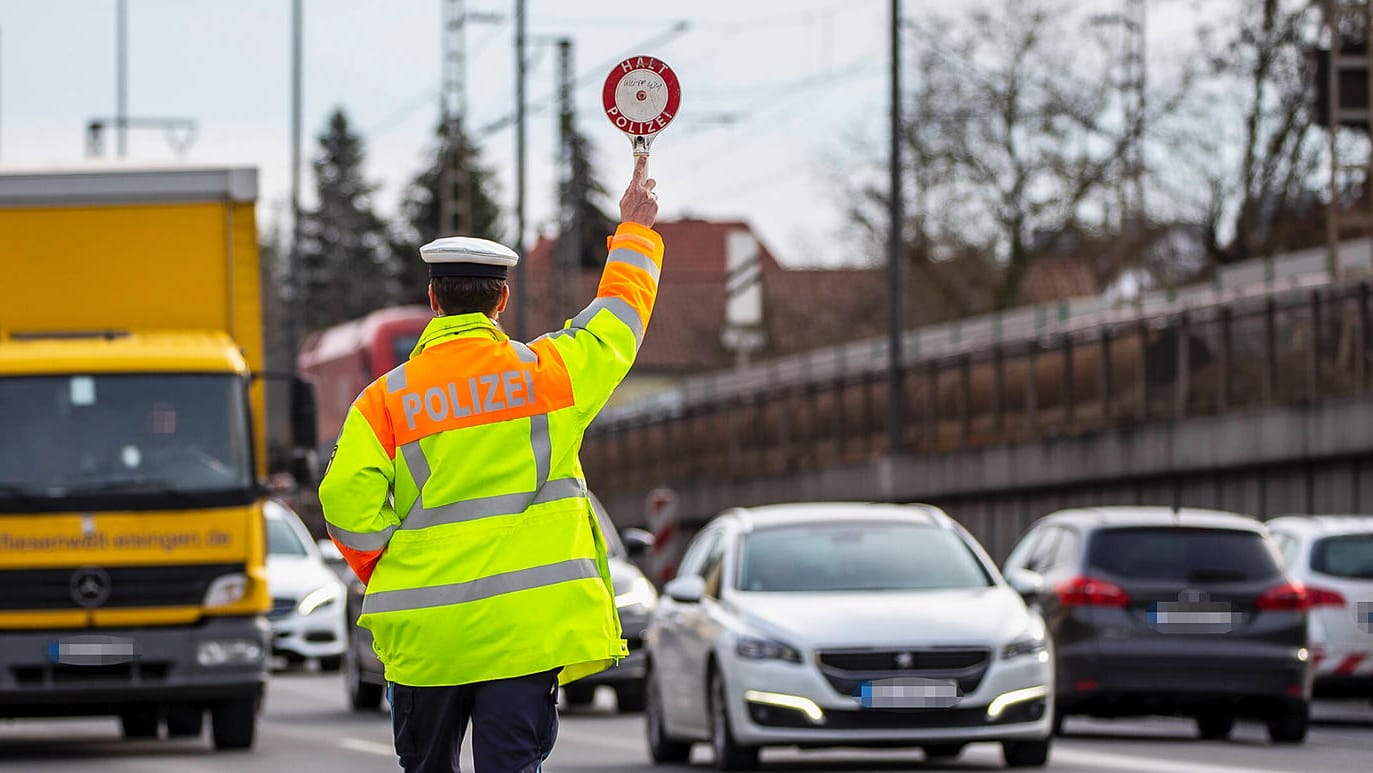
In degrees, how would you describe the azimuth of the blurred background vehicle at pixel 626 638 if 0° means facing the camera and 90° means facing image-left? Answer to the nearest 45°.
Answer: approximately 0°

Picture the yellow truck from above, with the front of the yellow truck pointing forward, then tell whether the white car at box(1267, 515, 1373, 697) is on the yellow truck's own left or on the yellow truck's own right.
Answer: on the yellow truck's own left

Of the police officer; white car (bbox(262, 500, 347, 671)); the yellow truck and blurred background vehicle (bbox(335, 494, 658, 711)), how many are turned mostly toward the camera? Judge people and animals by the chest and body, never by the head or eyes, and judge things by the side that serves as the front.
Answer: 3

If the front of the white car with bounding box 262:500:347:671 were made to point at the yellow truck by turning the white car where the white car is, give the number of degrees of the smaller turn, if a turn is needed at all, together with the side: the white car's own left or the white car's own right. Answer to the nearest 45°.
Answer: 0° — it already faces it

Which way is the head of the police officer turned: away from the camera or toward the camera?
away from the camera

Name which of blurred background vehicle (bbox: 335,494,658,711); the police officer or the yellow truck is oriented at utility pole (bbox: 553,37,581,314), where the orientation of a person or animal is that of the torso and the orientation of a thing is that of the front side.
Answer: the police officer

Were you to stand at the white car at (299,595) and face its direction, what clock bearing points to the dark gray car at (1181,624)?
The dark gray car is roughly at 11 o'clock from the white car.

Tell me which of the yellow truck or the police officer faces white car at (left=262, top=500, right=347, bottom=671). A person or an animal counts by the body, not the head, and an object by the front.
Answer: the police officer

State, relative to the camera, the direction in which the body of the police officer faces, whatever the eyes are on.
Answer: away from the camera

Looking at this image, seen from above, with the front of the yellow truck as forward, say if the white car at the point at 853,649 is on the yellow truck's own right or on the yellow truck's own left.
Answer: on the yellow truck's own left

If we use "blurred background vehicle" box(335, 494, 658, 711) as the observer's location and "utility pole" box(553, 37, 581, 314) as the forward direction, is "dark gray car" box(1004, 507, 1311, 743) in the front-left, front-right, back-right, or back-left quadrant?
back-right

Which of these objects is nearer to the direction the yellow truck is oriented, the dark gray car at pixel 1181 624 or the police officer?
the police officer
